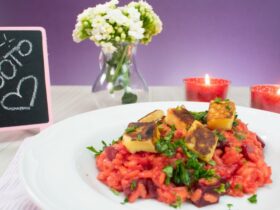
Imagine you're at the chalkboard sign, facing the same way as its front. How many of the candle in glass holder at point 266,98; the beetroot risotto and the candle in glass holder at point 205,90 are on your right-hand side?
0

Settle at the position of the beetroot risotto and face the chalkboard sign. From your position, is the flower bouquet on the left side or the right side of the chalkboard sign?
right

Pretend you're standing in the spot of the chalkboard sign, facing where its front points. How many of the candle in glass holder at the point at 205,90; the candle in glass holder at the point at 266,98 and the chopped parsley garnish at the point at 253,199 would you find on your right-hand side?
0

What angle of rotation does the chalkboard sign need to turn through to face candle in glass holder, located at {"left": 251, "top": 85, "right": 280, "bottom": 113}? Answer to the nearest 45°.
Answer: approximately 90° to its left

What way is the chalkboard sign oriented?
toward the camera

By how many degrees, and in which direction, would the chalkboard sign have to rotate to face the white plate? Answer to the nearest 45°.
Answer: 0° — it already faces it

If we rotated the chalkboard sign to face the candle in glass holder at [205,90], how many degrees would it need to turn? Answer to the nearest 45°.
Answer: approximately 90° to its left

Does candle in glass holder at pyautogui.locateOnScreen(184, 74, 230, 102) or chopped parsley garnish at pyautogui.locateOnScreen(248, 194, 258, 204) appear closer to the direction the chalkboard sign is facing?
the chopped parsley garnish

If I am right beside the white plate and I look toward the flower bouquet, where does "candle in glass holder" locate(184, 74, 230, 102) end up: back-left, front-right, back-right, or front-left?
front-right

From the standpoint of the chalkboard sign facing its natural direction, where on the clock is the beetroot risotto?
The beetroot risotto is roughly at 11 o'clock from the chalkboard sign.

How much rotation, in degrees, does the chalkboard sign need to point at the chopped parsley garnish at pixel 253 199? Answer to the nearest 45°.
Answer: approximately 45° to its left
